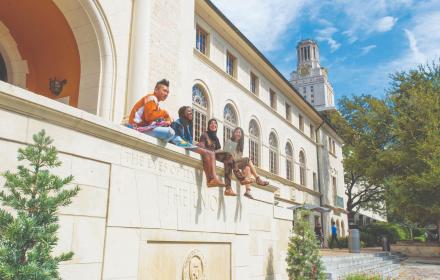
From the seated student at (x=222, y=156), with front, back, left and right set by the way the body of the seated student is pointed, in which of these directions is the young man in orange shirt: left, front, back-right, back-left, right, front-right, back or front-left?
right

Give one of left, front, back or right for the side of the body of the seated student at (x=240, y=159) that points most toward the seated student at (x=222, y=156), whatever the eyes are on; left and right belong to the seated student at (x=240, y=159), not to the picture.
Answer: right

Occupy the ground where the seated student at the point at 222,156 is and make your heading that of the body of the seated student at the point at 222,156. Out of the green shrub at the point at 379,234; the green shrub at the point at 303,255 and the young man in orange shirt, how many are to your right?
1

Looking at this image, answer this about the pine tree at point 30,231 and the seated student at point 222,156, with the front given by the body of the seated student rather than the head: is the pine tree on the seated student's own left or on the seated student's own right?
on the seated student's own right

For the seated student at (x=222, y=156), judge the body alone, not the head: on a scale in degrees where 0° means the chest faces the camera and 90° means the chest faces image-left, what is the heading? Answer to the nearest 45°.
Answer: approximately 315°

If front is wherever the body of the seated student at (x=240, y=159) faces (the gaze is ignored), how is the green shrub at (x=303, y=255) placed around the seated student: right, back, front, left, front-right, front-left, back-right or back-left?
left

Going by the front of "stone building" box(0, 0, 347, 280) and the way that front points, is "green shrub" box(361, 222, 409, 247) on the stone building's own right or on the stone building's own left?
on the stone building's own left

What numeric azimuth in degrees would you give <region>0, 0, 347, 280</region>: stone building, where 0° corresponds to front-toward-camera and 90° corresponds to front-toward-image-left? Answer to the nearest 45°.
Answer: approximately 315°

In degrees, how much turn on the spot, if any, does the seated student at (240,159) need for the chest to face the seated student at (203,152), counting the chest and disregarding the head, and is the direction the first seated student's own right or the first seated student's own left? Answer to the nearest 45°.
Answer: approximately 90° to the first seated student's own right

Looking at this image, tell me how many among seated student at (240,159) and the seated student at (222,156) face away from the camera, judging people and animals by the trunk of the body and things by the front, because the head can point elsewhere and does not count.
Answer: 0
